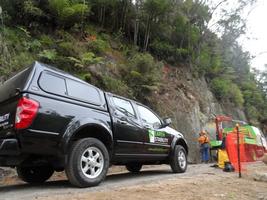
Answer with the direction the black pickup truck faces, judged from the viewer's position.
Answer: facing away from the viewer and to the right of the viewer
